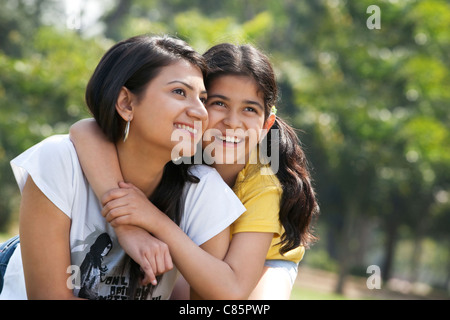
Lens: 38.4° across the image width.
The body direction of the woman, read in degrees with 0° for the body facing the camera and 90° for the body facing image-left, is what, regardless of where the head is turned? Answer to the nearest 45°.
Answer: approximately 315°
